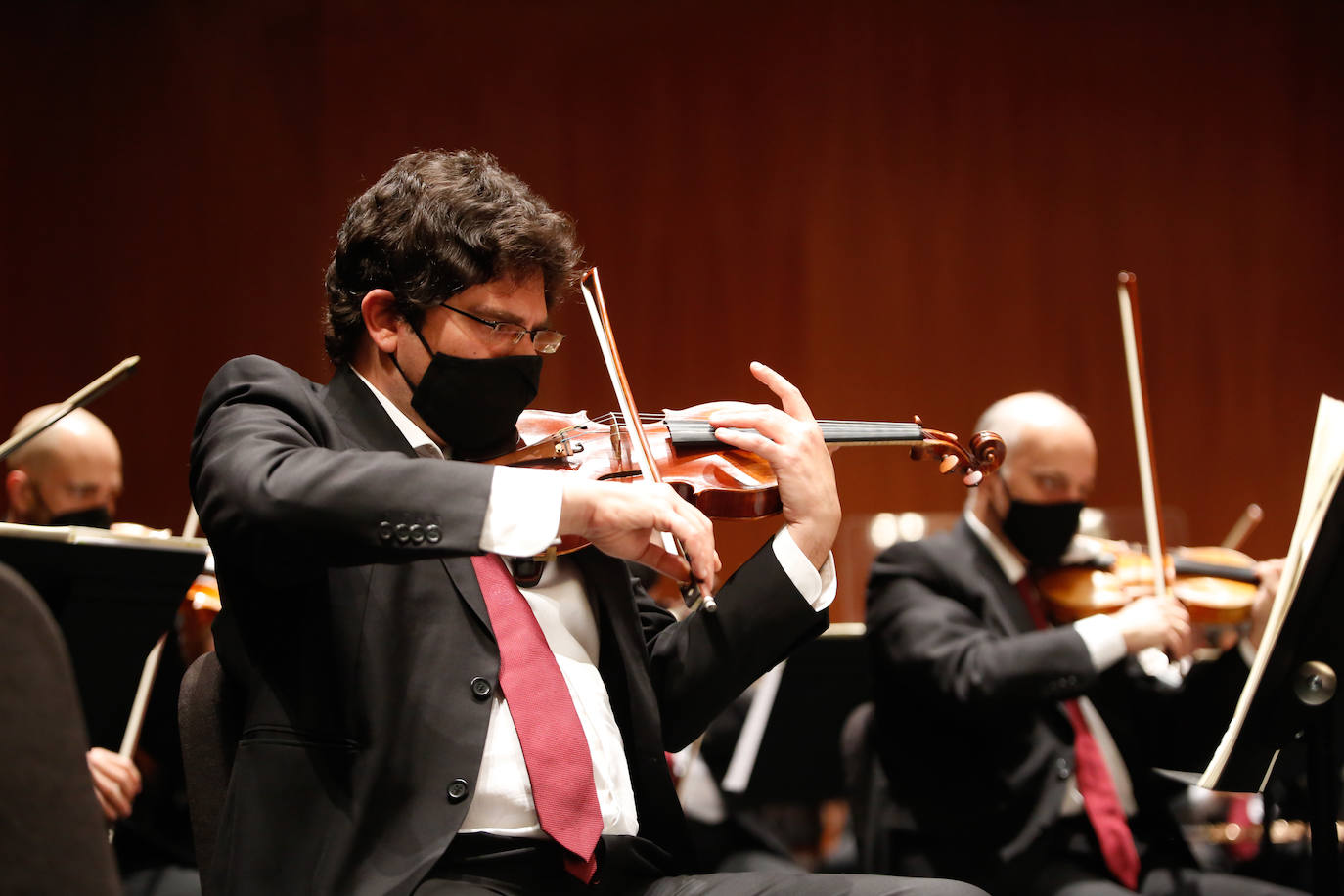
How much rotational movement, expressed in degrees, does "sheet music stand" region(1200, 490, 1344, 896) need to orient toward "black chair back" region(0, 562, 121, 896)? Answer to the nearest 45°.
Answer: approximately 45° to its left

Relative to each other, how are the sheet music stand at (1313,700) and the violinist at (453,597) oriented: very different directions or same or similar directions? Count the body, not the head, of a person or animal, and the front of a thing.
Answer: very different directions

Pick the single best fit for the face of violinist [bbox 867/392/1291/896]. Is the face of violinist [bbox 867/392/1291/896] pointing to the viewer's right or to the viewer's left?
to the viewer's right

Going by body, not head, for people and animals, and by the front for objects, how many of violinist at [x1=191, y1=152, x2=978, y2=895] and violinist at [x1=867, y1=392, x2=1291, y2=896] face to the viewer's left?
0

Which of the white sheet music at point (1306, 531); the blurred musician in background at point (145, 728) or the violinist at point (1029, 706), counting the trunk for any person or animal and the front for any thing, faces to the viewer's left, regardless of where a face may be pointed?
the white sheet music

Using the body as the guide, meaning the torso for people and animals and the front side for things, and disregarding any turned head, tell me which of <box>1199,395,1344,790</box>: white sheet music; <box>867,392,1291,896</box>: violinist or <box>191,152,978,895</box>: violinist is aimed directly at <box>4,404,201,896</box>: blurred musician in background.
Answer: the white sheet music

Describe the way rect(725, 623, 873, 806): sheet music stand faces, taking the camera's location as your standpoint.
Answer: facing away from the viewer and to the left of the viewer

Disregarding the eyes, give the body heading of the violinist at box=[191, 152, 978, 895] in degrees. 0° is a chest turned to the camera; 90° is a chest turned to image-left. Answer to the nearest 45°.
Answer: approximately 315°

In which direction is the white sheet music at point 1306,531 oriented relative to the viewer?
to the viewer's left

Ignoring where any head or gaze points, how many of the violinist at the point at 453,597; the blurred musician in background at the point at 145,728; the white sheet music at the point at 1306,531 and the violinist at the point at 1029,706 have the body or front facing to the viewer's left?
1

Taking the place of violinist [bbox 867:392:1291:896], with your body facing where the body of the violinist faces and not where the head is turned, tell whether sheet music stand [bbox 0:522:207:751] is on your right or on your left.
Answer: on your right

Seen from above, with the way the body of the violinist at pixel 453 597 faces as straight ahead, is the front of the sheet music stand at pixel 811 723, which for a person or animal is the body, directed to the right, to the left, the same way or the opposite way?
the opposite way

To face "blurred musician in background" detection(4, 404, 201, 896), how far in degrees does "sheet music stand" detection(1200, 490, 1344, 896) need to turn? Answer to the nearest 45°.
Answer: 0° — it already faces them

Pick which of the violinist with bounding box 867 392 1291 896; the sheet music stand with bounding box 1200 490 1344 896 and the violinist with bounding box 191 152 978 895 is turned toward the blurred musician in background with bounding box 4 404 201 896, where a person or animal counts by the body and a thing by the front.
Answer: the sheet music stand

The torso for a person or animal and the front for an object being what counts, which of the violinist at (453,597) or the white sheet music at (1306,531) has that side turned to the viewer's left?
the white sheet music

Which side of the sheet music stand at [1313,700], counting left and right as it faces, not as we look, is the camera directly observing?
left

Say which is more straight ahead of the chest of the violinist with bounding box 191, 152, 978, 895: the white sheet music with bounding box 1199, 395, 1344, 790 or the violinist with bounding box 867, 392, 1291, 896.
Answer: the white sheet music
